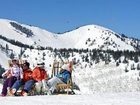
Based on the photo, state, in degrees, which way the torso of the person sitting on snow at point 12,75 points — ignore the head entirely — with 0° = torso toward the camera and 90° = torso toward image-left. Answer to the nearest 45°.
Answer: approximately 45°

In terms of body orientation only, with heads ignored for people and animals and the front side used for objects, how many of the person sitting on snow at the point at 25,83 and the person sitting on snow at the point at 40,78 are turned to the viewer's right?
0

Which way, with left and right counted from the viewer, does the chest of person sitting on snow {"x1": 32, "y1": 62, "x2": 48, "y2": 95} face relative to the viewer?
facing the viewer

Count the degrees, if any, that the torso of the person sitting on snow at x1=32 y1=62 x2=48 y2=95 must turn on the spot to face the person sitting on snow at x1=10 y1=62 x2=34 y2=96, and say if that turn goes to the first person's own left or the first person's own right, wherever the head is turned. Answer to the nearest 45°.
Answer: approximately 90° to the first person's own right

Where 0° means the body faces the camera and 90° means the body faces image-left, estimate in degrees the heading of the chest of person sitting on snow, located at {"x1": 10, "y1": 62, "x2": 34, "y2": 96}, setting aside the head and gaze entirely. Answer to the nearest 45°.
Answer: approximately 45°

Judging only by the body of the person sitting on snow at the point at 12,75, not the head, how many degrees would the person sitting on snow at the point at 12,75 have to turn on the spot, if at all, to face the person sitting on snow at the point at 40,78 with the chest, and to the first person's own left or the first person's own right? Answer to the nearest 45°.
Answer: approximately 135° to the first person's own left

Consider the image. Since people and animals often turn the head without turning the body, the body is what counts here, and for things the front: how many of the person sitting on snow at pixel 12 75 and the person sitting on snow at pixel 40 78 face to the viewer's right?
0

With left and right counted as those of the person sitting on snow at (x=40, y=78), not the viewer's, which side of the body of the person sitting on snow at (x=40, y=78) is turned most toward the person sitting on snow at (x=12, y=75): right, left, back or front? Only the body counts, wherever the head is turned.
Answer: right
